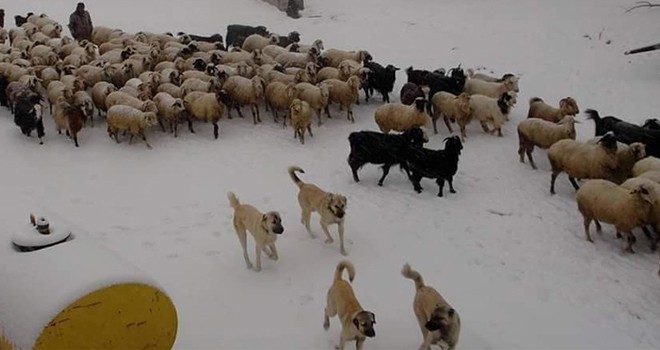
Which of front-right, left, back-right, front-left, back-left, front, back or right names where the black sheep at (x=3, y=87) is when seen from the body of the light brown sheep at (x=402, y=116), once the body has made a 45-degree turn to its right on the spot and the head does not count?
back-right

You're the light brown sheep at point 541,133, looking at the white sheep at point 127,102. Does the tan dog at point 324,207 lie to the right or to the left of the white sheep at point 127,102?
left

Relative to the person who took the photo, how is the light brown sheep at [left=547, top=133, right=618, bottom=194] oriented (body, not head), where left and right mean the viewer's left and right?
facing to the right of the viewer

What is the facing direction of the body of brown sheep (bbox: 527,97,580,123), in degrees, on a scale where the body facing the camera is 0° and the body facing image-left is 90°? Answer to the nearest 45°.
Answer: approximately 270°

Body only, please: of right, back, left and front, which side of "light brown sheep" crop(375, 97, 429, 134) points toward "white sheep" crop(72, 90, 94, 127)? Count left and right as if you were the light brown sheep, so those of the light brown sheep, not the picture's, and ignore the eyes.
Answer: back

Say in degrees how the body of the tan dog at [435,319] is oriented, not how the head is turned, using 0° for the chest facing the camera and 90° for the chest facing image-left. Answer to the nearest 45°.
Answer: approximately 315°

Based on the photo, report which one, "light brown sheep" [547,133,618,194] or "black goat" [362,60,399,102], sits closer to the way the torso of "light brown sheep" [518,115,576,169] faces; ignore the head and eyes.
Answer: the light brown sheep
